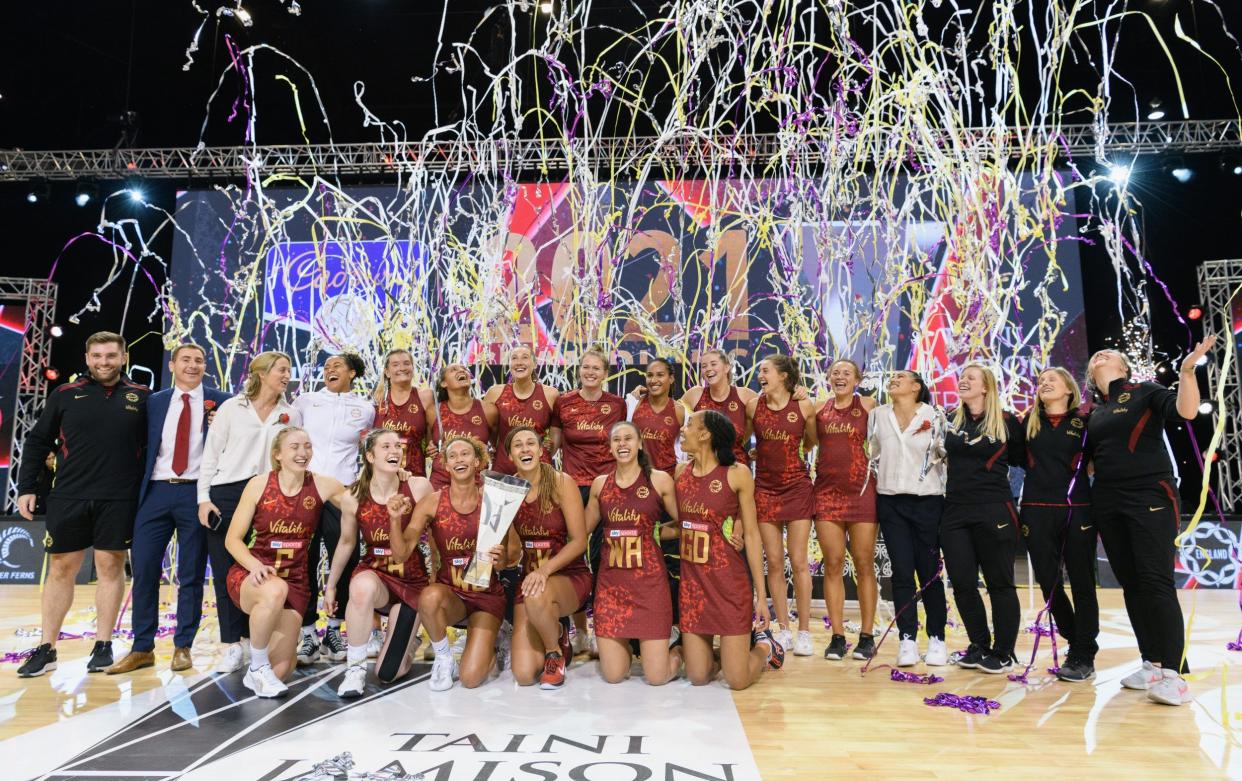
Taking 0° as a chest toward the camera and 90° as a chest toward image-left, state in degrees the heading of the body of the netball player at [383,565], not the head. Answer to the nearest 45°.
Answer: approximately 0°

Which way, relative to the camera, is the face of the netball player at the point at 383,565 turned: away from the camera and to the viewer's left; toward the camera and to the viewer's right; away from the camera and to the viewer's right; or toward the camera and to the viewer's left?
toward the camera and to the viewer's right

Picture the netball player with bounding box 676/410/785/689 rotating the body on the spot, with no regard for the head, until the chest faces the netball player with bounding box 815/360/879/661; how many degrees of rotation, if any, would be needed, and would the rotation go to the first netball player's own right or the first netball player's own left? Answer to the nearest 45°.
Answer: approximately 180°

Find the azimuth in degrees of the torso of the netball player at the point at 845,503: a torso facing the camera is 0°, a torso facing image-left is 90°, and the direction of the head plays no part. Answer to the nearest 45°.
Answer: approximately 0°

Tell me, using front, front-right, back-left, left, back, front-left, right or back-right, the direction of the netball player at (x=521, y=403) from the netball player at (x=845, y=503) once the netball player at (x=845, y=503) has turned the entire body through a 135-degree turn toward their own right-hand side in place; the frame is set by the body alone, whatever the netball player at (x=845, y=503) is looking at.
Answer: front-left

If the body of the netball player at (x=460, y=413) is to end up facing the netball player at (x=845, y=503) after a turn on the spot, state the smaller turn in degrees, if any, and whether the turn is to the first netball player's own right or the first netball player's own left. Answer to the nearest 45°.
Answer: approximately 90° to the first netball player's own left

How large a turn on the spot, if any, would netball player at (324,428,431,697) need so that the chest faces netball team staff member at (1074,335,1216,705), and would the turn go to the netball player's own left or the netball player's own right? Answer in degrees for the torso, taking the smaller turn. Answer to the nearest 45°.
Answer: approximately 90° to the netball player's own left

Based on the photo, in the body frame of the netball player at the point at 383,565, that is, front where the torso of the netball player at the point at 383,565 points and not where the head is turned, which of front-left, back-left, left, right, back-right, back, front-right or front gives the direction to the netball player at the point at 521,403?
back-left
